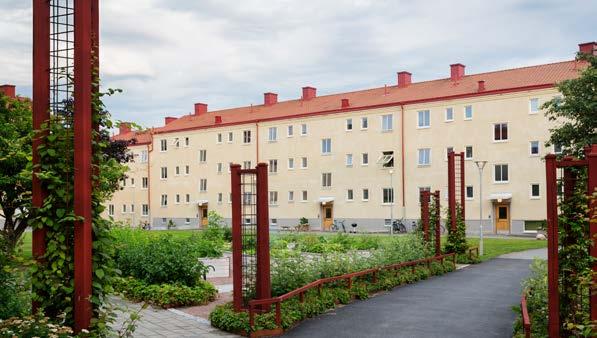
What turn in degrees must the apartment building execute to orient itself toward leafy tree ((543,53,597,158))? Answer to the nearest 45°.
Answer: approximately 45° to its left

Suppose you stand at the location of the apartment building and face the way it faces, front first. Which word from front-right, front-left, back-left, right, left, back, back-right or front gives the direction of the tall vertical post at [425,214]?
front-left

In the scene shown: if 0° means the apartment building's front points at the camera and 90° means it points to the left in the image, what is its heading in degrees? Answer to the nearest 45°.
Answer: approximately 45°

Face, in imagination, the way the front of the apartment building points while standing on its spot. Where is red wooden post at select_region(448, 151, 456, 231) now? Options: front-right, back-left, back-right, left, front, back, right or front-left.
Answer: front-left

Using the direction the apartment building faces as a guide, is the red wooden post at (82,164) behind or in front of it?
in front

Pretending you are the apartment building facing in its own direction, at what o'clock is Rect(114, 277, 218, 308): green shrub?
The green shrub is roughly at 11 o'clock from the apartment building.

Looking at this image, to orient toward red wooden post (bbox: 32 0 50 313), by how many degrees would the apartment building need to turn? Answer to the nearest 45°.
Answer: approximately 45° to its left

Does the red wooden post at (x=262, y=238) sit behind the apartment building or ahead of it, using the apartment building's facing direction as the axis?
ahead

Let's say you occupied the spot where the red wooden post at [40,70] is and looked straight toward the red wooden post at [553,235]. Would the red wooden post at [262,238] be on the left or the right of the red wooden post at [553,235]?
left

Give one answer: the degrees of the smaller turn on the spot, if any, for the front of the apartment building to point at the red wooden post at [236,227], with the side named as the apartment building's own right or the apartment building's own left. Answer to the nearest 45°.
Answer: approximately 45° to the apartment building's own left
